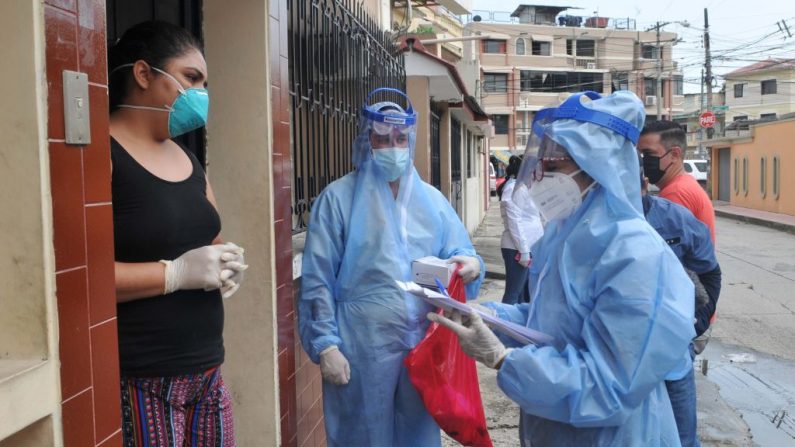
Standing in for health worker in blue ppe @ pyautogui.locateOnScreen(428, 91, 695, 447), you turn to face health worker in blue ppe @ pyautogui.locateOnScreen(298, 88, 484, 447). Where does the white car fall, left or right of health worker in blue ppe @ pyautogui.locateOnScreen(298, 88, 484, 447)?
right

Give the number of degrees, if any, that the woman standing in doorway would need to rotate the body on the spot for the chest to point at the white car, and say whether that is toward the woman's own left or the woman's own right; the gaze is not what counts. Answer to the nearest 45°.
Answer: approximately 90° to the woman's own left

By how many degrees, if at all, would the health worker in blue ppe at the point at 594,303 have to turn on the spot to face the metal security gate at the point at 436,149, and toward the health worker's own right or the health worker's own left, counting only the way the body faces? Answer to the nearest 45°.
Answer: approximately 90° to the health worker's own right

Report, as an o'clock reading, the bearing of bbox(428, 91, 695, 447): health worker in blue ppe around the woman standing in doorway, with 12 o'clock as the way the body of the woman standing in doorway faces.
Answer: The health worker in blue ppe is roughly at 11 o'clock from the woman standing in doorway.

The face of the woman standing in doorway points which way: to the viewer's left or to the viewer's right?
to the viewer's right

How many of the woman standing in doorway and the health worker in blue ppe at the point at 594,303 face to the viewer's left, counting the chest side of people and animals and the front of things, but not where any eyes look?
1

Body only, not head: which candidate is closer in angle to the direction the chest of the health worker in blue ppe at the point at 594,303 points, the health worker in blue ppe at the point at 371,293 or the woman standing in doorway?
the woman standing in doorway

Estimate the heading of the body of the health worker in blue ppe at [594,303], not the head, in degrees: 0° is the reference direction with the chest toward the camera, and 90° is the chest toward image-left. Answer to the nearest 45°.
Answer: approximately 90°

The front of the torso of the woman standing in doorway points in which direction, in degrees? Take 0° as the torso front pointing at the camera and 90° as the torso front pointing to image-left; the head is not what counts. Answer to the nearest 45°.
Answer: approximately 315°

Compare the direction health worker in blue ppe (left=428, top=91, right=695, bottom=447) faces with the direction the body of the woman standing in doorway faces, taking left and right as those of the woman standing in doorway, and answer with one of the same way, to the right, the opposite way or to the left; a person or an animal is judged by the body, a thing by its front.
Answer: the opposite way
